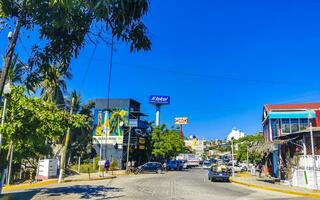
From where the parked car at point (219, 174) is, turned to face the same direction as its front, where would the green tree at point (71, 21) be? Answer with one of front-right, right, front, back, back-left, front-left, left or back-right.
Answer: back

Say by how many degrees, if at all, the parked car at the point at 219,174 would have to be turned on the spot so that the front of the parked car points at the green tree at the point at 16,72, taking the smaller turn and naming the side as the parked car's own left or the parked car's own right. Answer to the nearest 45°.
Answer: approximately 135° to the parked car's own left

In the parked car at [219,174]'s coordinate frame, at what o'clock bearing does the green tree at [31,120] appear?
The green tree is roughly at 7 o'clock from the parked car.

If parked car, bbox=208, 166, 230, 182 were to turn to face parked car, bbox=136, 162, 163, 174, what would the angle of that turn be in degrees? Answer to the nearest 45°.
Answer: approximately 45° to its left

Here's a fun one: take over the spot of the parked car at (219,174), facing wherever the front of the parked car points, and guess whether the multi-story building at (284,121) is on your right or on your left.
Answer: on your right

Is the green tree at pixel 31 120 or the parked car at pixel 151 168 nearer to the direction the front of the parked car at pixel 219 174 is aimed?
the parked car

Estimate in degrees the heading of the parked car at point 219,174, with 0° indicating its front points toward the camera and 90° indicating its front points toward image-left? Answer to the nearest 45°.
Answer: approximately 180°
